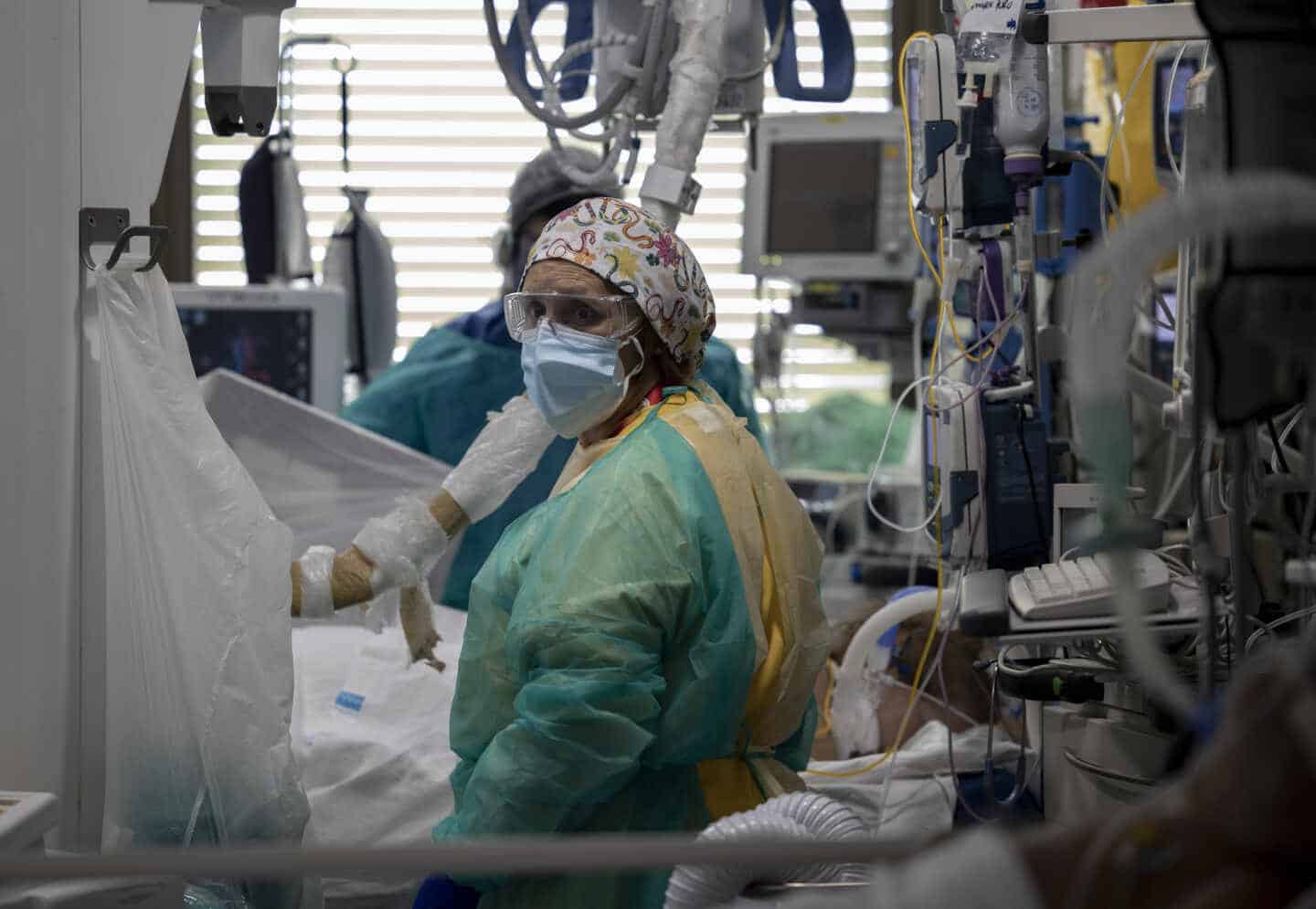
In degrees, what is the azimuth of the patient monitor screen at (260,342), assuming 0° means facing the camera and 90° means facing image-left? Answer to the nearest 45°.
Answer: approximately 0°

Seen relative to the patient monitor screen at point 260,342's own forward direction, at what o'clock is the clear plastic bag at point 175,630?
The clear plastic bag is roughly at 12 o'clock from the patient monitor screen.

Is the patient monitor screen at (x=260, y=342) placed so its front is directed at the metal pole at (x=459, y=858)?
yes

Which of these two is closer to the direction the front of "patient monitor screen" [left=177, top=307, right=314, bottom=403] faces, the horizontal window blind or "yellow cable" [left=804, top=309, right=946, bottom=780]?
the yellow cable

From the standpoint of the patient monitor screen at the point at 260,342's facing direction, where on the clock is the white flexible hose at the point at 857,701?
The white flexible hose is roughly at 11 o'clock from the patient monitor screen.

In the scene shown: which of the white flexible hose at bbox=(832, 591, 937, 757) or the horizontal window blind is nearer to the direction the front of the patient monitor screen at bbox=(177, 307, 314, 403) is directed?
the white flexible hose
